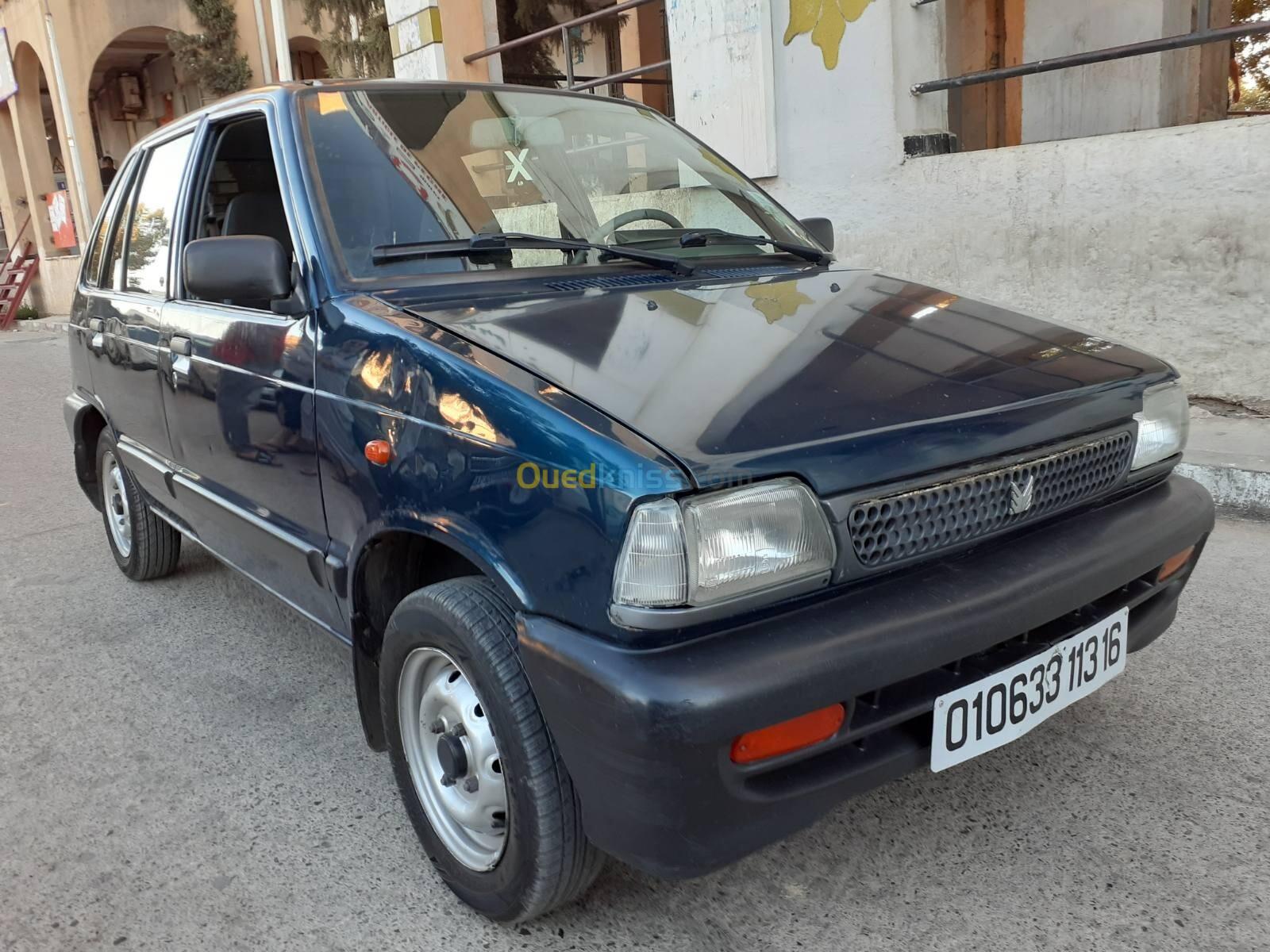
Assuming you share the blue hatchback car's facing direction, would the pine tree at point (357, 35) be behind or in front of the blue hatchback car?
behind

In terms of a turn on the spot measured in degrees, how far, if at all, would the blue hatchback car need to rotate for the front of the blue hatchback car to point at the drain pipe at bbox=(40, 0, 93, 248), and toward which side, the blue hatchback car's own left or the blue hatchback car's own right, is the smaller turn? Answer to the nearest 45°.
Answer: approximately 180°

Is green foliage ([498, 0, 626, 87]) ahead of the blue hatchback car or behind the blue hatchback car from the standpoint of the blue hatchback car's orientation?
behind

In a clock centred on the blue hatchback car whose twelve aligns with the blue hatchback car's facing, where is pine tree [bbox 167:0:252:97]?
The pine tree is roughly at 7 o'clock from the blue hatchback car.

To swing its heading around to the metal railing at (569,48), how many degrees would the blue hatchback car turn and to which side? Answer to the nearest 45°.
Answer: approximately 135° to its left

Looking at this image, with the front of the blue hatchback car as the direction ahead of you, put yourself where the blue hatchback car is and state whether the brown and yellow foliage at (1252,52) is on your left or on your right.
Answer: on your left

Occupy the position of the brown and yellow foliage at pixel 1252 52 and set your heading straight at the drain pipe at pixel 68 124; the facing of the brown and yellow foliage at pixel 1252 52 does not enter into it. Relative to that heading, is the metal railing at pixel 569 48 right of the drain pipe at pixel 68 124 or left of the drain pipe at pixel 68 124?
left

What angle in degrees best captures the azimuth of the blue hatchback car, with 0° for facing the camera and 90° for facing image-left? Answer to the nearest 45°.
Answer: approximately 315°

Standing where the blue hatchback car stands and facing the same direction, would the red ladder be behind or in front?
behind
